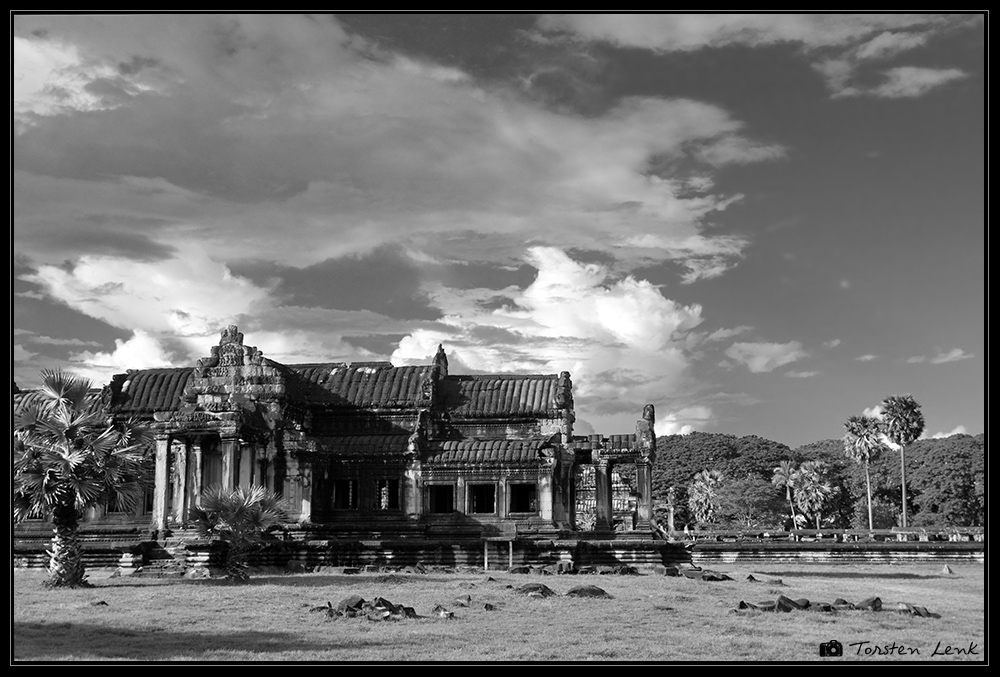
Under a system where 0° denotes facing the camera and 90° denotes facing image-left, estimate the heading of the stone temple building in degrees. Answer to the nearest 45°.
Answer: approximately 0°

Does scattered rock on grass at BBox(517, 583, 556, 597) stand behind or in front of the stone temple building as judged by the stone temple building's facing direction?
in front

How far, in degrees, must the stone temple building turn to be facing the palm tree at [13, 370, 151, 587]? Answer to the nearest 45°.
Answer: approximately 45° to its right

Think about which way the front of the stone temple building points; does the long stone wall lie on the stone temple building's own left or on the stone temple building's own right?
on the stone temple building's own left

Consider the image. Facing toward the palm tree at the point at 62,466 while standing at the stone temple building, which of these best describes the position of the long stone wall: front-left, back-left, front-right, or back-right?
back-left

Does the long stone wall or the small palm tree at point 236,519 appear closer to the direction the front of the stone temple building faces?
the small palm tree

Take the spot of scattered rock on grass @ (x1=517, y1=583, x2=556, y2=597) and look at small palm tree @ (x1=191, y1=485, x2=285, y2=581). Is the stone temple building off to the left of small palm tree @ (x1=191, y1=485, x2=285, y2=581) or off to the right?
right
